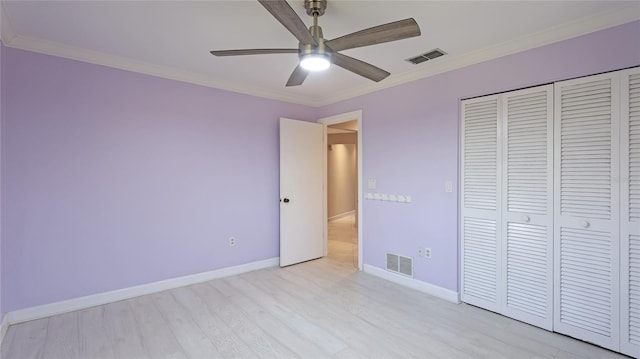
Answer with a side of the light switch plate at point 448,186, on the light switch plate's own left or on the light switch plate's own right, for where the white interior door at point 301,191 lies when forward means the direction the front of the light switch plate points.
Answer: on the light switch plate's own right

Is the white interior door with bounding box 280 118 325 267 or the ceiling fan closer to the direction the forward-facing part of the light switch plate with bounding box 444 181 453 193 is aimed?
the ceiling fan

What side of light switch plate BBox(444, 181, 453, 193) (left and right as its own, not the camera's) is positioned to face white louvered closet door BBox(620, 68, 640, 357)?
left

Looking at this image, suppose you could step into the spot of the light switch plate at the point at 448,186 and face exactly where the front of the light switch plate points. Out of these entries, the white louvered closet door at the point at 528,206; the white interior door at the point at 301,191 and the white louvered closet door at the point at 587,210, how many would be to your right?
1

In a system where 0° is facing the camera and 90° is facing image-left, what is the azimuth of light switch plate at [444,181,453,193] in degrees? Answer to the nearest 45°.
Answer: approximately 0°

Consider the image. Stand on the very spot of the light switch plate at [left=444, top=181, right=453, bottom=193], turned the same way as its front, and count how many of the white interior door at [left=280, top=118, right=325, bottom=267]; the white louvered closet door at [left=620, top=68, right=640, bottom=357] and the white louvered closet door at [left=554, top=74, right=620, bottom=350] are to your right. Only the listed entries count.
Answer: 1

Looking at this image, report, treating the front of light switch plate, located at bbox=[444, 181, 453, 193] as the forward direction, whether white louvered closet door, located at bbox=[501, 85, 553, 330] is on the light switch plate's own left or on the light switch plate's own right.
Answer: on the light switch plate's own left
